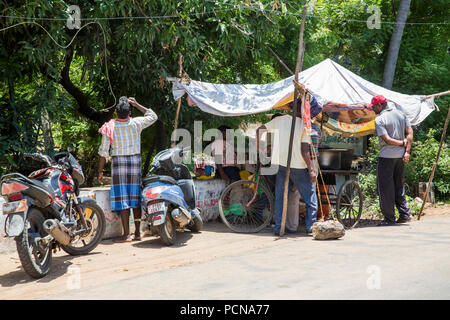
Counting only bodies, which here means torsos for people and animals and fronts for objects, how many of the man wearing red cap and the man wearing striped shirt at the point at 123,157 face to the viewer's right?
0

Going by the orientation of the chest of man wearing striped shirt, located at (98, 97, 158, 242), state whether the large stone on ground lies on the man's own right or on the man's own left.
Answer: on the man's own right

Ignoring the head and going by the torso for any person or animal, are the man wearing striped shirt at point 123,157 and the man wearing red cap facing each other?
no

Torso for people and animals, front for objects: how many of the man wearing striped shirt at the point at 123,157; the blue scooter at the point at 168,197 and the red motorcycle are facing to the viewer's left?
0

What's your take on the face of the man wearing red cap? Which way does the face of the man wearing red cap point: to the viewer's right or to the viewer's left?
to the viewer's left

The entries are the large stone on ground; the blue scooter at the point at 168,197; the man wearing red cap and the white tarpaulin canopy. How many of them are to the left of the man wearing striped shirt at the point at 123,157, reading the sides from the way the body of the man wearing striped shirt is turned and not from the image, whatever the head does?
0

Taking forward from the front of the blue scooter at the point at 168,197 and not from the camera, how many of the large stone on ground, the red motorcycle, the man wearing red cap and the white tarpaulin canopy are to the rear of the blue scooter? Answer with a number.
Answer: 1

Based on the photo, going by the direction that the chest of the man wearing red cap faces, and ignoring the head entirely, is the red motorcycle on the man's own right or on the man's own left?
on the man's own left

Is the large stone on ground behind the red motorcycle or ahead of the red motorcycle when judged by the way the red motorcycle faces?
ahead

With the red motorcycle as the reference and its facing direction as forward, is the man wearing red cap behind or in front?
in front

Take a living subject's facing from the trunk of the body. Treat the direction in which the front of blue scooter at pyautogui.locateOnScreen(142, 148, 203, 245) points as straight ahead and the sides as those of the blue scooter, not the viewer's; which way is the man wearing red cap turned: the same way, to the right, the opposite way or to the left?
to the left

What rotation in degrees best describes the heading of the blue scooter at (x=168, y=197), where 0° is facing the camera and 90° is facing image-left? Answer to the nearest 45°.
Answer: approximately 225°

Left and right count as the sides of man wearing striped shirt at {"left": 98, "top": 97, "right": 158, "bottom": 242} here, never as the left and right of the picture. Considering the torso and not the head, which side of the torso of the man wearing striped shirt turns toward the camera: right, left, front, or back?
back

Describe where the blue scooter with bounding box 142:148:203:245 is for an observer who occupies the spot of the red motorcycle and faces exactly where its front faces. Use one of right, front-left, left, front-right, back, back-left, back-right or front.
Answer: front

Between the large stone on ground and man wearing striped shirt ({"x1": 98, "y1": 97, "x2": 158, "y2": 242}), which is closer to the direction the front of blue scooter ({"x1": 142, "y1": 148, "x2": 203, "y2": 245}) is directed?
the large stone on ground

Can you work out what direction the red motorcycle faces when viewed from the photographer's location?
facing away from the viewer and to the right of the viewer

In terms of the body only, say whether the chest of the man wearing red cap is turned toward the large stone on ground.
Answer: no

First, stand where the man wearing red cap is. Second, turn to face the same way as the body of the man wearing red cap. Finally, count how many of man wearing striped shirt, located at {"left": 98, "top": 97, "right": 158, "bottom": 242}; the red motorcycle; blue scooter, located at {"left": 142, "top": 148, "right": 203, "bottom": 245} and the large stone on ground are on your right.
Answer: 0
